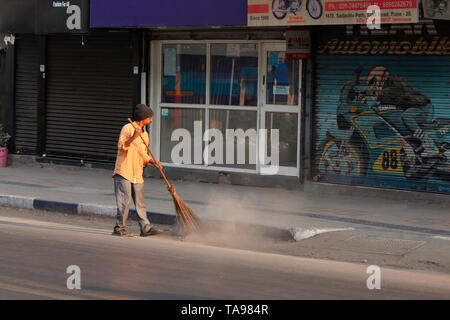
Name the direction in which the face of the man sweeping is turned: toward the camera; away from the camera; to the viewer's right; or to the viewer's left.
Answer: to the viewer's right

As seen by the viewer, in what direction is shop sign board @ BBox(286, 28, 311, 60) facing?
toward the camera

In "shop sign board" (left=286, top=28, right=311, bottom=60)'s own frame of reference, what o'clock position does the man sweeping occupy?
The man sweeping is roughly at 1 o'clock from the shop sign board.

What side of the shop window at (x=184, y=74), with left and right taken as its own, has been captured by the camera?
front

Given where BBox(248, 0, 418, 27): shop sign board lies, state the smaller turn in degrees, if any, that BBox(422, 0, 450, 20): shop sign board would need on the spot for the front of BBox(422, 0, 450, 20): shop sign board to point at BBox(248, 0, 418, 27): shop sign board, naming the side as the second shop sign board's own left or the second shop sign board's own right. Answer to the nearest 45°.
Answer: approximately 90° to the second shop sign board's own right

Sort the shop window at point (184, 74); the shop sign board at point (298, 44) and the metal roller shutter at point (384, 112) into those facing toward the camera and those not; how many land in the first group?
3

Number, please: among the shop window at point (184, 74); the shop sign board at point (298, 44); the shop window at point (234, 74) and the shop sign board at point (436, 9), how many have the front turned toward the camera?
4

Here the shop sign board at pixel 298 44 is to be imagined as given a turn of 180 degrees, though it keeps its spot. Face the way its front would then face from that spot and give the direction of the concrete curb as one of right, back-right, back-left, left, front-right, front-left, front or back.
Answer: back-left

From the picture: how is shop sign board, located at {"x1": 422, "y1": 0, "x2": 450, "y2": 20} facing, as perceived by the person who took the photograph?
facing the viewer

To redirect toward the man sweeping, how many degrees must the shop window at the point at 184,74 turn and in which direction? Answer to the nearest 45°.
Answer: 0° — it already faces them

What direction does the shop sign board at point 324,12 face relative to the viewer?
toward the camera

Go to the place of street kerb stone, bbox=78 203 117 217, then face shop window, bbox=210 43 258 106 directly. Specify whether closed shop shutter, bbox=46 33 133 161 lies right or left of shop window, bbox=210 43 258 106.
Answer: left
